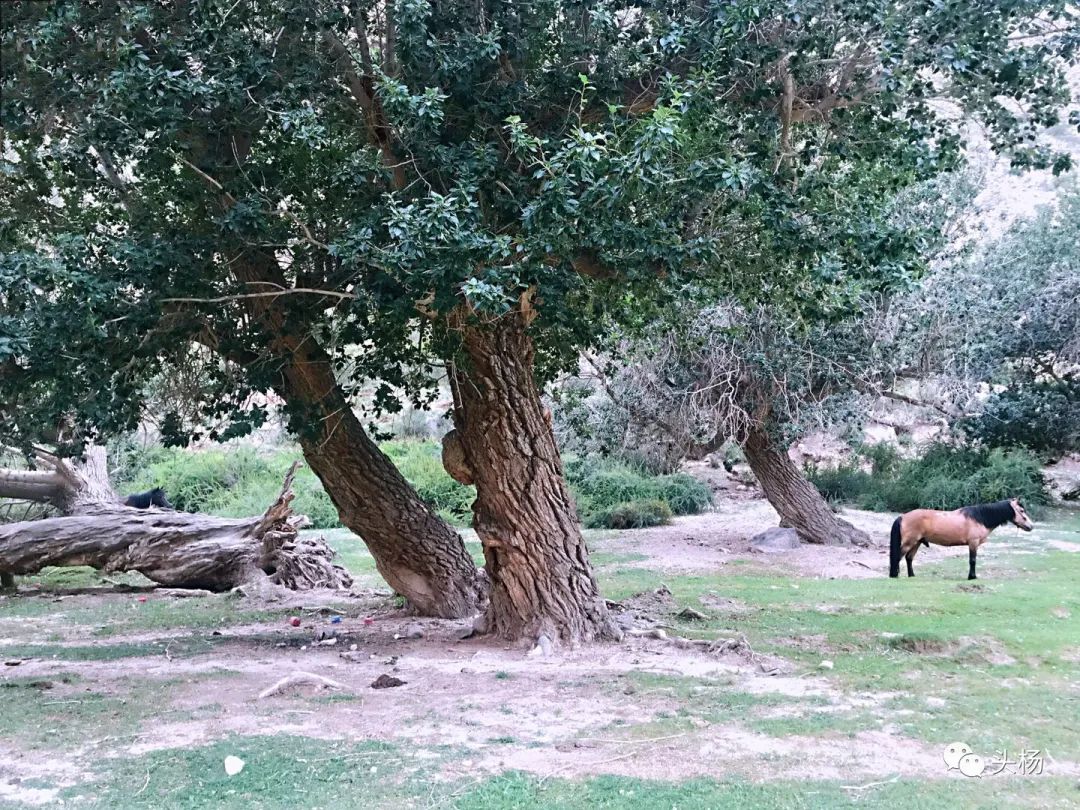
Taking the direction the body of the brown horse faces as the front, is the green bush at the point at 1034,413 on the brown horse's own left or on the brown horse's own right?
on the brown horse's own left

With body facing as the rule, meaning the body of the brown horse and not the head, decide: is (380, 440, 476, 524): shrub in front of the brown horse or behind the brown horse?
behind

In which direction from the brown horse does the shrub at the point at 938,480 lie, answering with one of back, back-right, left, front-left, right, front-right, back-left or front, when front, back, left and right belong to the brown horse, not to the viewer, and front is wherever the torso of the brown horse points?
left

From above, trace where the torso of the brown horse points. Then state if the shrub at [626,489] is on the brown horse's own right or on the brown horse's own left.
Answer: on the brown horse's own left

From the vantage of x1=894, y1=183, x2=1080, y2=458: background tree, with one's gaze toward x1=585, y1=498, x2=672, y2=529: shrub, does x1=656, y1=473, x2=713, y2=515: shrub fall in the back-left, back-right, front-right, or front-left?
front-right

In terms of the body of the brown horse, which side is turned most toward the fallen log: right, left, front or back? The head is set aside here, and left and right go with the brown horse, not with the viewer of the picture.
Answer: back

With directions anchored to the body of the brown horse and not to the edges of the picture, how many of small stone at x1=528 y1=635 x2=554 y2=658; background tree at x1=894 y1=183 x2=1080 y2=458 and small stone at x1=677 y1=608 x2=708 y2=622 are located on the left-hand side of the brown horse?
1

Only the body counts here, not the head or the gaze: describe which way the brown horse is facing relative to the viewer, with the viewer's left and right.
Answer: facing to the right of the viewer

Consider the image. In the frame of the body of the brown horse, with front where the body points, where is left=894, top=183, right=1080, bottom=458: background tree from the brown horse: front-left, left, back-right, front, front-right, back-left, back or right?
left

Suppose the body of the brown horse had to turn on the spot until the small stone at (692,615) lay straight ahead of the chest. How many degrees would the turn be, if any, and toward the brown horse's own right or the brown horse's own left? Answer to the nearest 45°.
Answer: approximately 135° to the brown horse's own right

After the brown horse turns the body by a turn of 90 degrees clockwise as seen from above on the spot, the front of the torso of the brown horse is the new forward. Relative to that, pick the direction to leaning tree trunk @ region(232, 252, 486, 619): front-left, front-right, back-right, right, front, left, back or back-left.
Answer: front-right

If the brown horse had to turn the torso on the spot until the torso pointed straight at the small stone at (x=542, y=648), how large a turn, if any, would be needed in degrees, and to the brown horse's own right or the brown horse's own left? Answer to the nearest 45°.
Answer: approximately 135° to the brown horse's own right

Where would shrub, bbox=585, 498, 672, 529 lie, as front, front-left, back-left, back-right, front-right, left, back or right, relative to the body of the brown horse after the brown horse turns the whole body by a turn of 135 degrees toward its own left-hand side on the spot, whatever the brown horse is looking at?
front

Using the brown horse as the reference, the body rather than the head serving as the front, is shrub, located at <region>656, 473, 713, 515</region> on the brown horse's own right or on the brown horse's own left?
on the brown horse's own left
